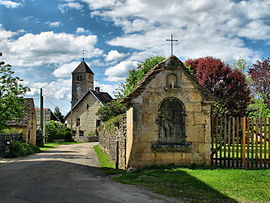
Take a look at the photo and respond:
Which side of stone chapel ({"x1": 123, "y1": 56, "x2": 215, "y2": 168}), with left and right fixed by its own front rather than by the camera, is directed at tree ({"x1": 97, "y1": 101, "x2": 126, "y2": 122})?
back

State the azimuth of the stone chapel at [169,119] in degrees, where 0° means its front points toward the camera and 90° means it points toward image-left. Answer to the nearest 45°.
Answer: approximately 0°

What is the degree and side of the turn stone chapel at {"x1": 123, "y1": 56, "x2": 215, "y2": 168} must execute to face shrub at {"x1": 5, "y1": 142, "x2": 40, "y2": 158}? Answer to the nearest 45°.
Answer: approximately 135° to its right

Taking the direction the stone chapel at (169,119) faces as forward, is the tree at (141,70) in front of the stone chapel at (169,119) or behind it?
behind

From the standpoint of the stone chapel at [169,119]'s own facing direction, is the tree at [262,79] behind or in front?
behind
